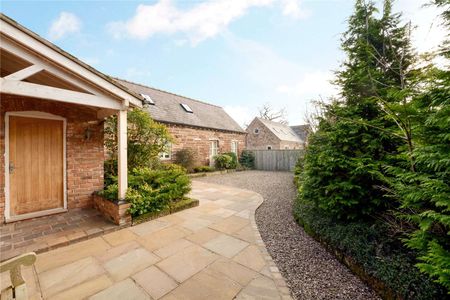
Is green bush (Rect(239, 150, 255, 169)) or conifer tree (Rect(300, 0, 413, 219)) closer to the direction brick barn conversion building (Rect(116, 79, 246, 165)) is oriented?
the conifer tree

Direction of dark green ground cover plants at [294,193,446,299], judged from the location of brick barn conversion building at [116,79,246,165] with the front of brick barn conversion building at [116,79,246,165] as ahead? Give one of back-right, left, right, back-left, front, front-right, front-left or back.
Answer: front-right

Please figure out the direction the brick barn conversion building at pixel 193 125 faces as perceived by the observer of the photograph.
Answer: facing the viewer and to the right of the viewer

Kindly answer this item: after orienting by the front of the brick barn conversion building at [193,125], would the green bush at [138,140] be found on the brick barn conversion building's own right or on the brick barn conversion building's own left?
on the brick barn conversion building's own right

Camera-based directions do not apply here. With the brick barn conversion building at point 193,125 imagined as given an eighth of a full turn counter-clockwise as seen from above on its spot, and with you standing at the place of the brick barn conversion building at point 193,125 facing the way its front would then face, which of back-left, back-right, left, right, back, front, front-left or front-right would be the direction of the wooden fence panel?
front

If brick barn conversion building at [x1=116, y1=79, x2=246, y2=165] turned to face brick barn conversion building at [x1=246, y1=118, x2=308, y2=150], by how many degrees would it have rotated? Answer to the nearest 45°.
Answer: approximately 90° to its left
